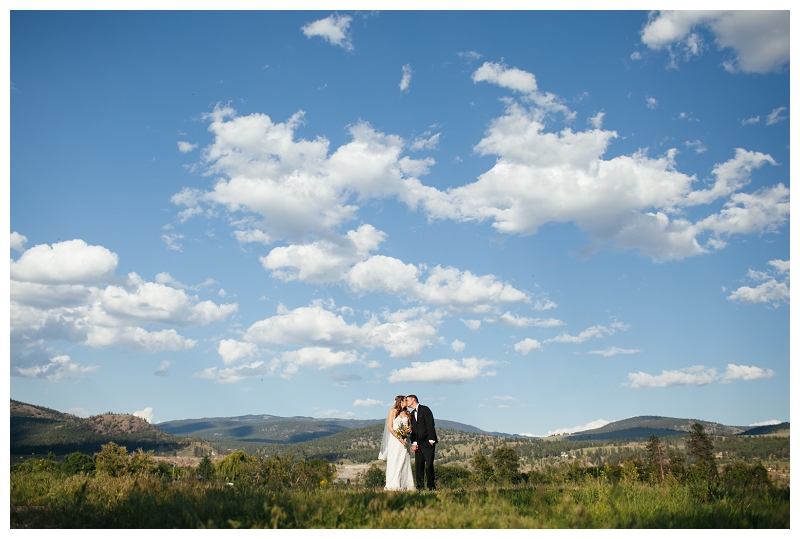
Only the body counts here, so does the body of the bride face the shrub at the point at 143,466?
no

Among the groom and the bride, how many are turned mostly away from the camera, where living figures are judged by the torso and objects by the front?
0

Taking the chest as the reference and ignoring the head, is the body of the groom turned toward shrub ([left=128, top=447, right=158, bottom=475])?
no

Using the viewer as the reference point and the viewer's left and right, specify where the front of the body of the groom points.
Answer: facing the viewer and to the left of the viewer

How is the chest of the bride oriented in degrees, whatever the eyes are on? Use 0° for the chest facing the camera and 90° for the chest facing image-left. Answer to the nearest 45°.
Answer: approximately 315°
